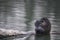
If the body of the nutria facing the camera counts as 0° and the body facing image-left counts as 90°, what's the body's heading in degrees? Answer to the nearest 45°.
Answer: approximately 45°
